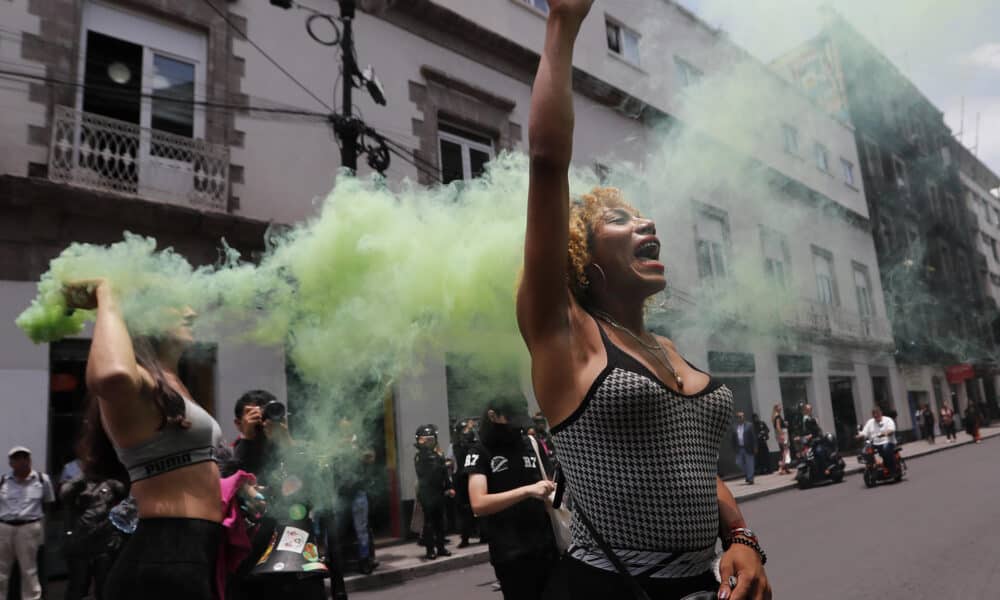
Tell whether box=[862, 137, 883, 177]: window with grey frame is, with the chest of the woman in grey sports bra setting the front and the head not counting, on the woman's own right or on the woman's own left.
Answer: on the woman's own left

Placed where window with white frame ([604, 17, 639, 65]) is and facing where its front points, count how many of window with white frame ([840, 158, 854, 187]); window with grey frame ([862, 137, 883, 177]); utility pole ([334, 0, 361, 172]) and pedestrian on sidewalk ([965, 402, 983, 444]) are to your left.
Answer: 3

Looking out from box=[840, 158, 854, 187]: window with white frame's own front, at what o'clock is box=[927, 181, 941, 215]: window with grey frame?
box=[927, 181, 941, 215]: window with grey frame is roughly at 8 o'clock from box=[840, 158, 854, 187]: window with white frame.

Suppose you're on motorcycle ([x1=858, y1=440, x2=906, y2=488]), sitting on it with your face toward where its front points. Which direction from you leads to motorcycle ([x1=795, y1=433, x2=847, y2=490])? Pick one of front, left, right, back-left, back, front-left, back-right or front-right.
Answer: right

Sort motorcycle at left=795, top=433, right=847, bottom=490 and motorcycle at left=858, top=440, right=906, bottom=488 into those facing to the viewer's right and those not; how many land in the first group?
0

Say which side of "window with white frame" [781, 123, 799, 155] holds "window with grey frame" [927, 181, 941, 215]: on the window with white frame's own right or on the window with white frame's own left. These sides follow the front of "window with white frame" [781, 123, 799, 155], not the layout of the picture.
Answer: on the window with white frame's own left

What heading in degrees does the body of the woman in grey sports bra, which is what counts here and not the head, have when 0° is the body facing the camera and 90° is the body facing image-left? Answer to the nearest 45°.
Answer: approximately 315°

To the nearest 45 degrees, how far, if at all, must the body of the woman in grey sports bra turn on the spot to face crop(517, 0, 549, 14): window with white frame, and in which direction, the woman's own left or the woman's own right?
approximately 90° to the woman's own left
